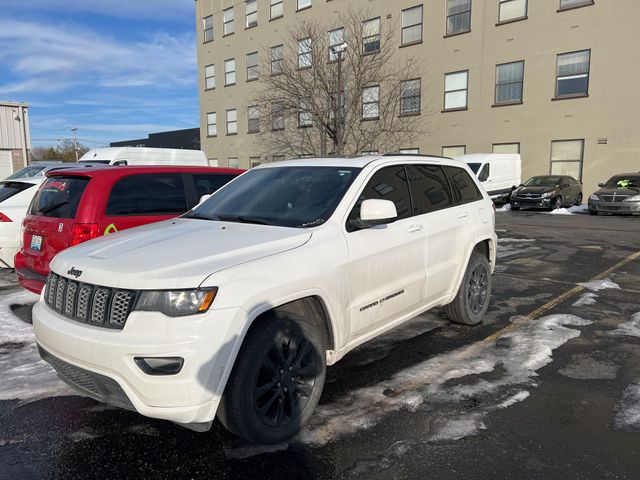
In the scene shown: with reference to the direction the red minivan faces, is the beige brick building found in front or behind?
in front

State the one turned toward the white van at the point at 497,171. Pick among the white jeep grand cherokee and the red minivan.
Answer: the red minivan

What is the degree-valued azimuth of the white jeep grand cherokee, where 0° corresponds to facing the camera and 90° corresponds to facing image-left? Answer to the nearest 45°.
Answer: approximately 45°

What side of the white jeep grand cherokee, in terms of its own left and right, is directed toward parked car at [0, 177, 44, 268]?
right

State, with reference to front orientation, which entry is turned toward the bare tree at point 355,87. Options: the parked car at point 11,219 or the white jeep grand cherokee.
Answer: the parked car

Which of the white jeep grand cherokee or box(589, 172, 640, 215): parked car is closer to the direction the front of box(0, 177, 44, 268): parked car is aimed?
the parked car

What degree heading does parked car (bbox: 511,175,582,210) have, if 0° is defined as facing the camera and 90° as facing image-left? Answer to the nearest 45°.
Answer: approximately 45°

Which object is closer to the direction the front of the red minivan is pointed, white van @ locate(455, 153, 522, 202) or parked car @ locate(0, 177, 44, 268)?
the white van

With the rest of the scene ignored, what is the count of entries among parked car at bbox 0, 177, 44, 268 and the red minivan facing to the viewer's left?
0

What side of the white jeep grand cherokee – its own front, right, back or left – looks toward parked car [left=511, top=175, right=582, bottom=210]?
back

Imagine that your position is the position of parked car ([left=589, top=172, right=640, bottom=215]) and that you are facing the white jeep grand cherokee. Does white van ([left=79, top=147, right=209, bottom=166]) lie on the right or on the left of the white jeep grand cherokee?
right

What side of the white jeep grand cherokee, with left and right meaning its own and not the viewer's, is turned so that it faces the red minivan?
right
